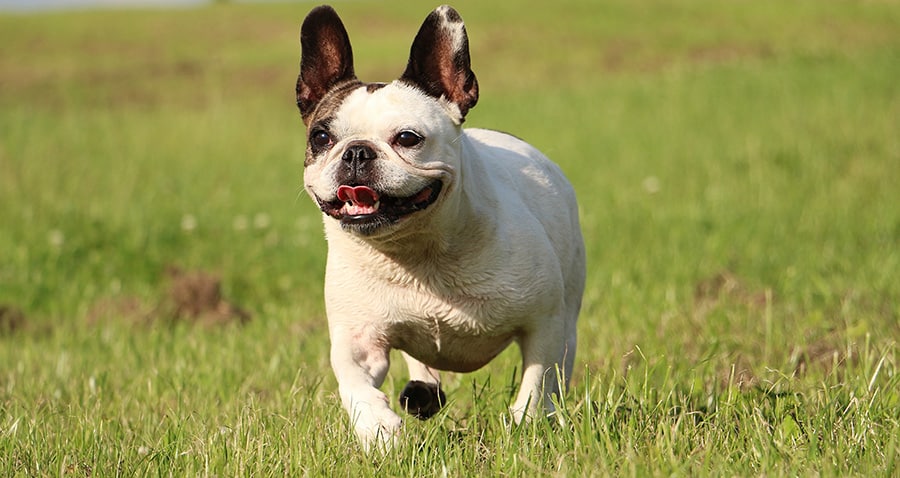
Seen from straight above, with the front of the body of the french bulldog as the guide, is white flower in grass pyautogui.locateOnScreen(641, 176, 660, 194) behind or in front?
behind

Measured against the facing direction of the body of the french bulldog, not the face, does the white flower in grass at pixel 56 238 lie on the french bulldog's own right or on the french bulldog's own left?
on the french bulldog's own right

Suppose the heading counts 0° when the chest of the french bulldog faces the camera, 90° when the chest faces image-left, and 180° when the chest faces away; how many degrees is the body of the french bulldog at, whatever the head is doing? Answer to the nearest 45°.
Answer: approximately 45°

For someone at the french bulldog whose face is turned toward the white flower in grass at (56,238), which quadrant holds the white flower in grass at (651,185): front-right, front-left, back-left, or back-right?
front-right

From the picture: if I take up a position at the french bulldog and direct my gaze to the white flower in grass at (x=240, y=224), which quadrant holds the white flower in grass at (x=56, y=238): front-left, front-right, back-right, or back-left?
front-left
